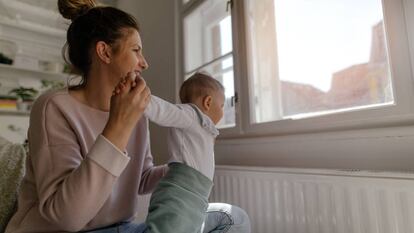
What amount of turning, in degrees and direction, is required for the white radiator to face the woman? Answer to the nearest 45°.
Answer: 0° — it already faces them

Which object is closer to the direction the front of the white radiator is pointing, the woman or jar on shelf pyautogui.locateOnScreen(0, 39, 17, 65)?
the woman

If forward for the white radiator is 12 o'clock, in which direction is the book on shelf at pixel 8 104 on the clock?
The book on shelf is roughly at 2 o'clock from the white radiator.

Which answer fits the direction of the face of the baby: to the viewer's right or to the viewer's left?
to the viewer's right

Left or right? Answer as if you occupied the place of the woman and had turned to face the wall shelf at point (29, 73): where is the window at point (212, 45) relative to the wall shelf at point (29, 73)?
right

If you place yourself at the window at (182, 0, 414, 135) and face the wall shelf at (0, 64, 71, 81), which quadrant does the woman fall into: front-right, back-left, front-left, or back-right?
front-left

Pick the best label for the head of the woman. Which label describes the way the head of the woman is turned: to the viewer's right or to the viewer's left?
to the viewer's right

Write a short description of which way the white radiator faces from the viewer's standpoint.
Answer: facing the viewer and to the left of the viewer

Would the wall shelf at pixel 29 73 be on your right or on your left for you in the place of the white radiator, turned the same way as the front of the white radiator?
on your right

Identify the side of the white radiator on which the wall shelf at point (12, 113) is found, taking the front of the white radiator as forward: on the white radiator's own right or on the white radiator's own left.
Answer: on the white radiator's own right
